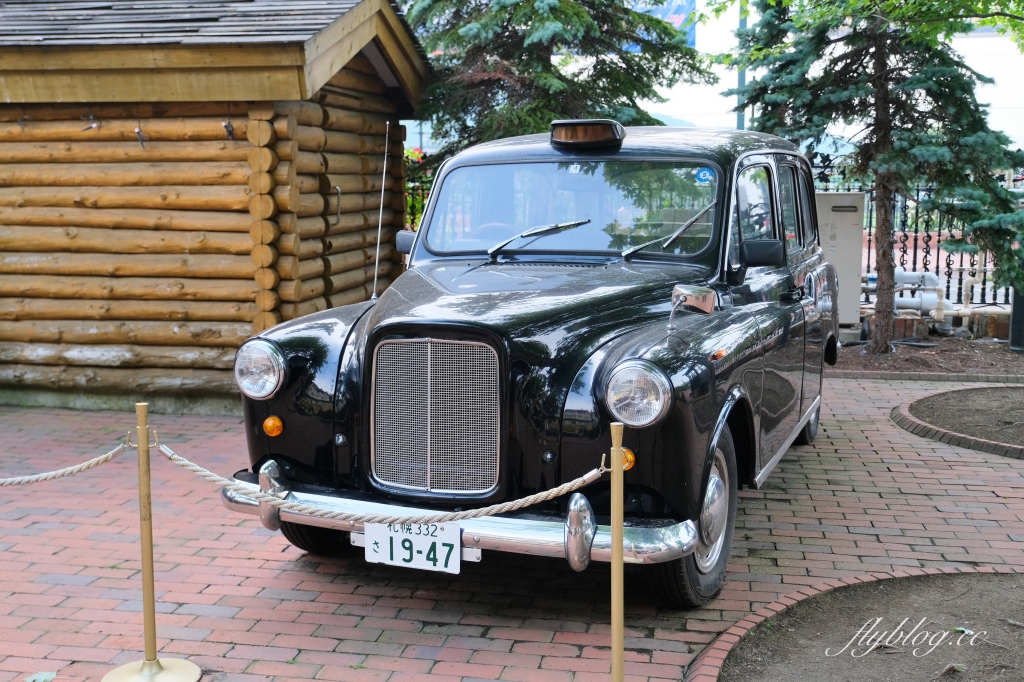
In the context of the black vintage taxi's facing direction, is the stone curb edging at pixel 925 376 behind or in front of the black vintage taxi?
behind

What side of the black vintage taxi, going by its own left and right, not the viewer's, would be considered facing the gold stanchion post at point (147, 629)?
front

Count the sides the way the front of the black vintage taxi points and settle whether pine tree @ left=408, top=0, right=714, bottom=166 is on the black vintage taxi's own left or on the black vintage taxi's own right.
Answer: on the black vintage taxi's own right

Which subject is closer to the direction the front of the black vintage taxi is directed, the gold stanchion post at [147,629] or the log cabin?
the gold stanchion post

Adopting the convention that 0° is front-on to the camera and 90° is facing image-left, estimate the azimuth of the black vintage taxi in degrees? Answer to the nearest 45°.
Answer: approximately 45°

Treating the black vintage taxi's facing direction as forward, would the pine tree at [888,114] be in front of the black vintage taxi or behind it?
behind
